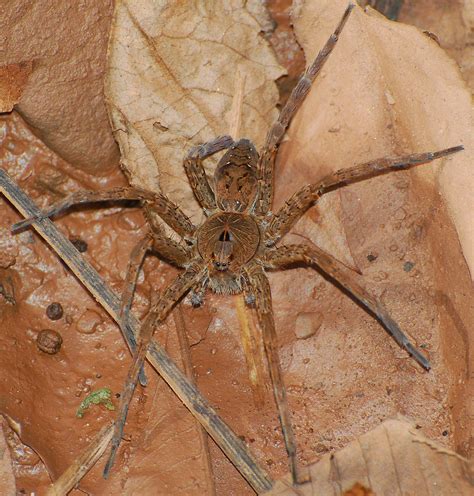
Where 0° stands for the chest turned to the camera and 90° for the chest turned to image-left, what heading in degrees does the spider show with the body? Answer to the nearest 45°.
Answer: approximately 0°

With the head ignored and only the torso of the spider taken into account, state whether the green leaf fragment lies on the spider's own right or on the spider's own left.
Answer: on the spider's own right

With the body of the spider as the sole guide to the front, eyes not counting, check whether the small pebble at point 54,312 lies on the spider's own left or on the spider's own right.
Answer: on the spider's own right

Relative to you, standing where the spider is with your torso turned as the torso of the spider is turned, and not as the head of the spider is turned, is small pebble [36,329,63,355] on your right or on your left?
on your right
